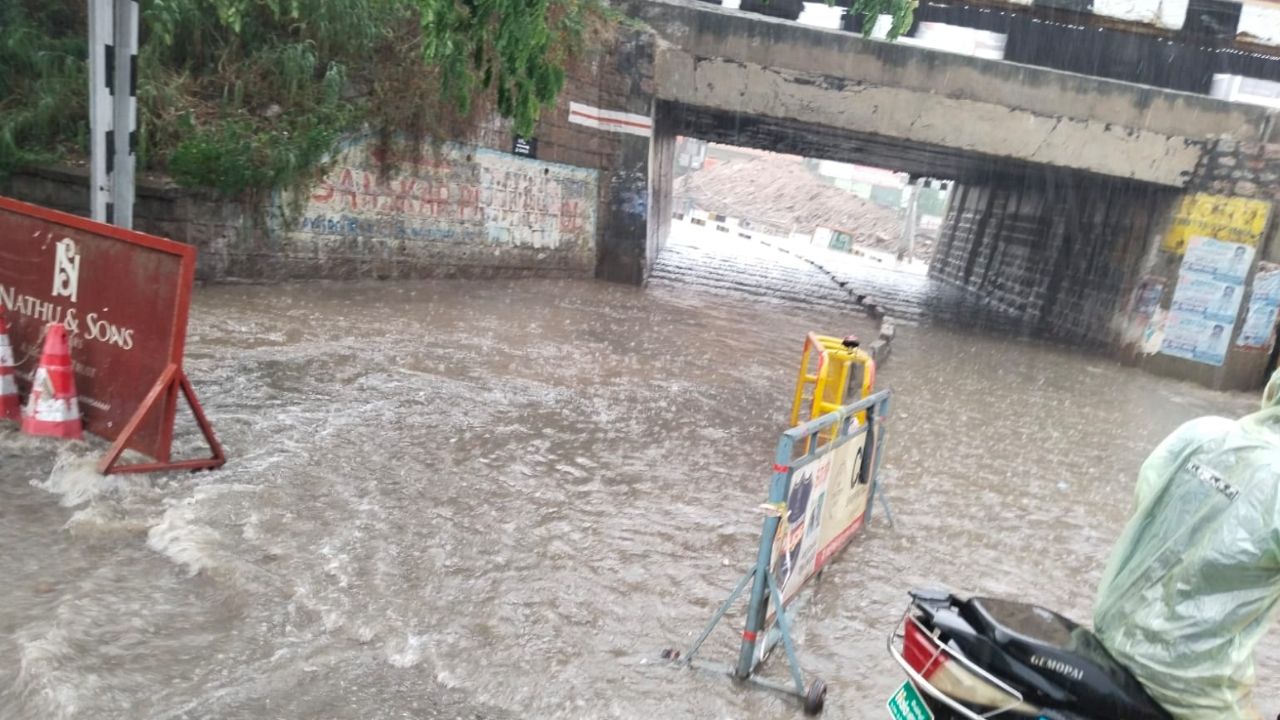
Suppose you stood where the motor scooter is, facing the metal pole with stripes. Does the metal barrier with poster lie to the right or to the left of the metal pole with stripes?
right

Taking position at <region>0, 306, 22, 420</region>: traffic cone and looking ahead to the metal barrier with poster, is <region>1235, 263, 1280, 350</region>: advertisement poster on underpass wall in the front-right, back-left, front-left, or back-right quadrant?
front-left

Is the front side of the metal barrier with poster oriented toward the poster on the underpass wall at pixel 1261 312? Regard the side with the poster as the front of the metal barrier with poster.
no

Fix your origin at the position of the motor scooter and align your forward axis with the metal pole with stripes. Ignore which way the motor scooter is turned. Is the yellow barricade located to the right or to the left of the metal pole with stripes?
right
